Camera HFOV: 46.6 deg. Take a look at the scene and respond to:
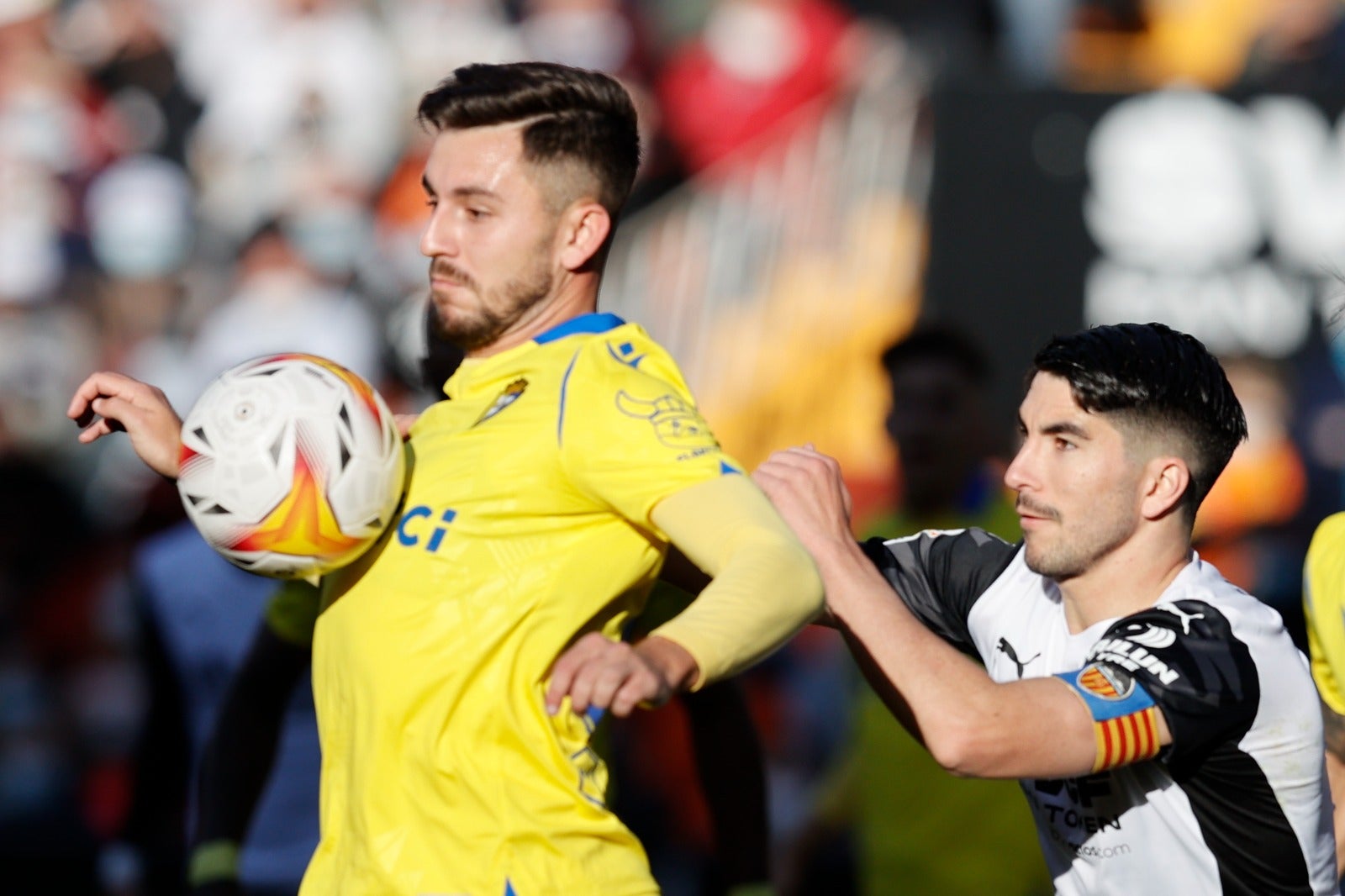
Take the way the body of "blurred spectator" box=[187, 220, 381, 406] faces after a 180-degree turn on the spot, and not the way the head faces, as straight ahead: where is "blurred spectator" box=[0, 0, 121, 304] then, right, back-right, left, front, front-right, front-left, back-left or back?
front-left

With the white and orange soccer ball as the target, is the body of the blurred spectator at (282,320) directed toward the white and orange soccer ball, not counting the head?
yes

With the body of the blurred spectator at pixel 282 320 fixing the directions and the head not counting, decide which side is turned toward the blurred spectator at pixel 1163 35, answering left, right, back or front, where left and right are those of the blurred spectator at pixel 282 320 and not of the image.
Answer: left

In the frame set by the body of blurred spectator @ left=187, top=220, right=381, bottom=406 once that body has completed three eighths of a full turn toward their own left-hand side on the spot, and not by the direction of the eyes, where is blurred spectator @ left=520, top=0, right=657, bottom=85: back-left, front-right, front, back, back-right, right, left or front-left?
front-right

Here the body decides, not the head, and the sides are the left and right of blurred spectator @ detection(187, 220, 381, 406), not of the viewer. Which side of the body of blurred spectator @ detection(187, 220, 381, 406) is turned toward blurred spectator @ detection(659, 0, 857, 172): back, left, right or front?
left

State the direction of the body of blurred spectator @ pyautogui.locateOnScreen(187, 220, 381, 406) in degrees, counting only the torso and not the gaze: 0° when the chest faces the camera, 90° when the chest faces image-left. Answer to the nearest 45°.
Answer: approximately 0°

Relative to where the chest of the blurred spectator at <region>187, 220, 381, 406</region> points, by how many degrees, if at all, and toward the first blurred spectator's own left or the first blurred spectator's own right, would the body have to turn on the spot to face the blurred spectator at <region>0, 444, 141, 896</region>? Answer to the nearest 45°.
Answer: approximately 45° to the first blurred spectator's own right

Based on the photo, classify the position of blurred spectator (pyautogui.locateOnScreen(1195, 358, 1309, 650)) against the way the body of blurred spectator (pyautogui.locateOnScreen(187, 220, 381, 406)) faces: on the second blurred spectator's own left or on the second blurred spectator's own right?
on the second blurred spectator's own left

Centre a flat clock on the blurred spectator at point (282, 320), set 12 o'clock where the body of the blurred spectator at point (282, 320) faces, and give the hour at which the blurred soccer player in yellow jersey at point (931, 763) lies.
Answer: the blurred soccer player in yellow jersey at point (931, 763) is roughly at 11 o'clock from the blurred spectator at point (282, 320).
